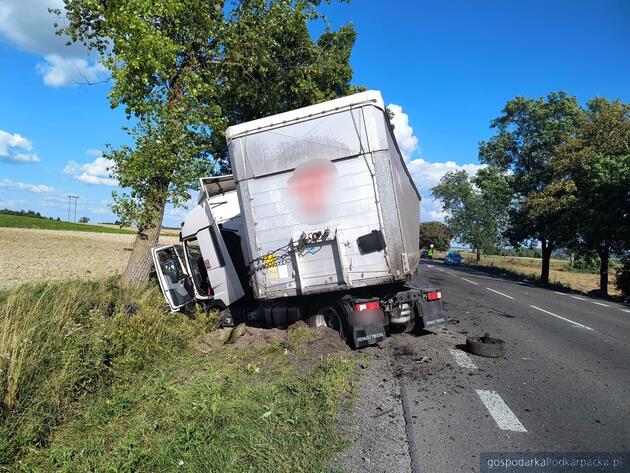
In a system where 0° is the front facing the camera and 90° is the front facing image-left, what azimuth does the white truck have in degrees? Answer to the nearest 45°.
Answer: approximately 135°

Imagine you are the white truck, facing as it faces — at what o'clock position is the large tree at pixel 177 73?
The large tree is roughly at 12 o'clock from the white truck.

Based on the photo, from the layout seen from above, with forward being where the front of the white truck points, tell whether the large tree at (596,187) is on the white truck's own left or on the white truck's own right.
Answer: on the white truck's own right

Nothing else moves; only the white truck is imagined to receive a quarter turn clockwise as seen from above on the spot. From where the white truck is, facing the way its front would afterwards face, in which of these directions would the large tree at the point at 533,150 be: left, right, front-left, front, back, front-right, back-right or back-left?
front
